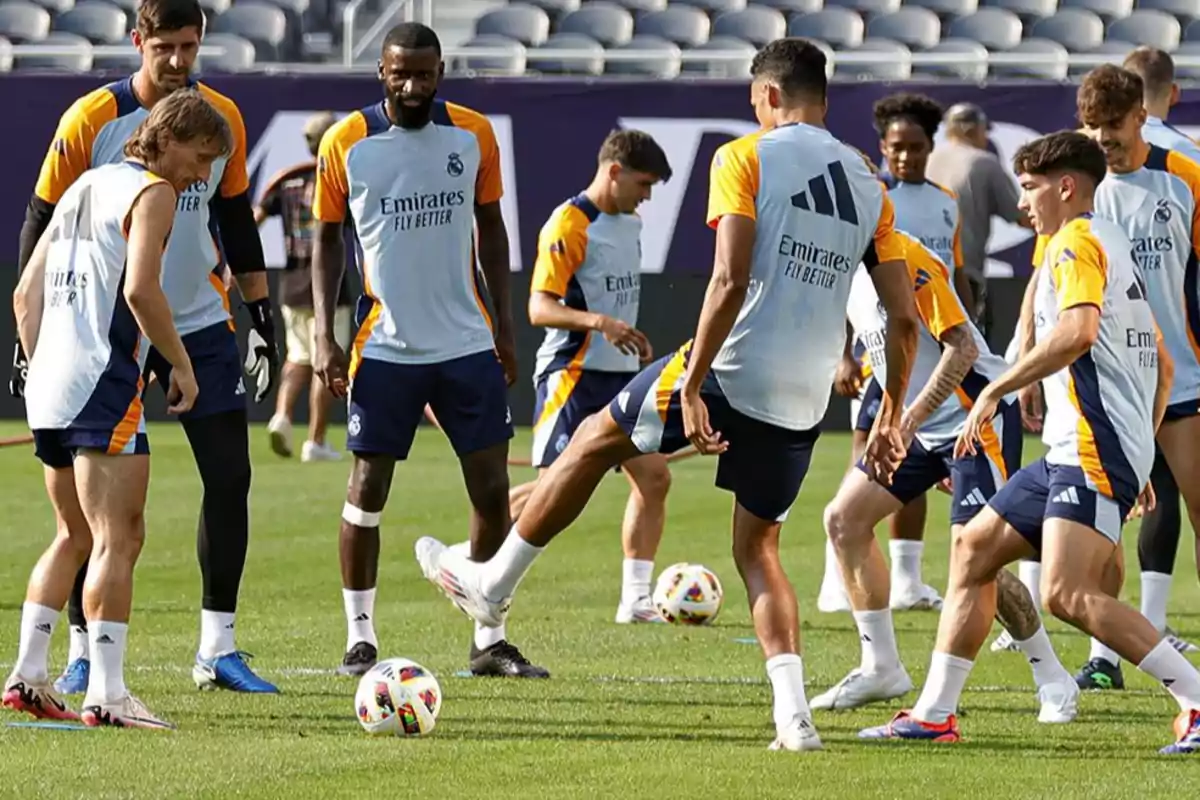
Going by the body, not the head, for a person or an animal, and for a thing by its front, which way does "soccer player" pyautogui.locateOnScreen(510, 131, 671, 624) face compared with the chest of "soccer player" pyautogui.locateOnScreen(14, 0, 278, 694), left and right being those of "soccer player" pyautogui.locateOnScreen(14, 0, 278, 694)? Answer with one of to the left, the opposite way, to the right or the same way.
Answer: the same way

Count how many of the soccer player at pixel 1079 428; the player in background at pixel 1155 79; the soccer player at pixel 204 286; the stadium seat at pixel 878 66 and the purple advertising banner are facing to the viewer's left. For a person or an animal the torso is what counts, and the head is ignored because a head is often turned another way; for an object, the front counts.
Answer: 1

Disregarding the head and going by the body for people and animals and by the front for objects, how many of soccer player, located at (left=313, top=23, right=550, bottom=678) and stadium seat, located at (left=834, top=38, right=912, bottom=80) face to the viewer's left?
0

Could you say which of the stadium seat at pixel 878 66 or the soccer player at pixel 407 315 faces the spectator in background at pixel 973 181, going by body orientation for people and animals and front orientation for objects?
the stadium seat

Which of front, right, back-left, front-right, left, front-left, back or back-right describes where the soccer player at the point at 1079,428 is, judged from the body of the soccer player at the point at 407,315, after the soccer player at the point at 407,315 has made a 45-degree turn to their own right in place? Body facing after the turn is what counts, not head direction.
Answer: left

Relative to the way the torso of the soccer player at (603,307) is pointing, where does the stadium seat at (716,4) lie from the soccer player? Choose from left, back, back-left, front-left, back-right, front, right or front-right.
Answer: back-left

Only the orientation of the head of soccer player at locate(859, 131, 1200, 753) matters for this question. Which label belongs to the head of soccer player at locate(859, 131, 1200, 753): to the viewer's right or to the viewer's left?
to the viewer's left

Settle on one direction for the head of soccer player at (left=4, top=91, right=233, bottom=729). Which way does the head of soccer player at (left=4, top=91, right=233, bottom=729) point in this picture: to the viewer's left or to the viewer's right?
to the viewer's right

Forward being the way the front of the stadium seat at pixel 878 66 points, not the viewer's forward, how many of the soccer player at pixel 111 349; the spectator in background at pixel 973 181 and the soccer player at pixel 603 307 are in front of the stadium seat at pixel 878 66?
3

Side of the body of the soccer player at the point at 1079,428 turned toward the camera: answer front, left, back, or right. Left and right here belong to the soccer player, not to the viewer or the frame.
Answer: left

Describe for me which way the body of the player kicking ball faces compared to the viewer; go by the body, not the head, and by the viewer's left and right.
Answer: facing away from the viewer and to the left of the viewer

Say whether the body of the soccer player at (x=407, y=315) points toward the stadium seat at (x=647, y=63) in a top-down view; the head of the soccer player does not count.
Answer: no

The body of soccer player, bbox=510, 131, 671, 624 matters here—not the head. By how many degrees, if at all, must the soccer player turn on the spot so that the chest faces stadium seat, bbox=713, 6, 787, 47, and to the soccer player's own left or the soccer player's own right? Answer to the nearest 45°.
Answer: approximately 135° to the soccer player's own left

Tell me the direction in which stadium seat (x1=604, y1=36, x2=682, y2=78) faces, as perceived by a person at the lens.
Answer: facing the viewer

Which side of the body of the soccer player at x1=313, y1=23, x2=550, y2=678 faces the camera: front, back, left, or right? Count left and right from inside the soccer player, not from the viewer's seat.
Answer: front
